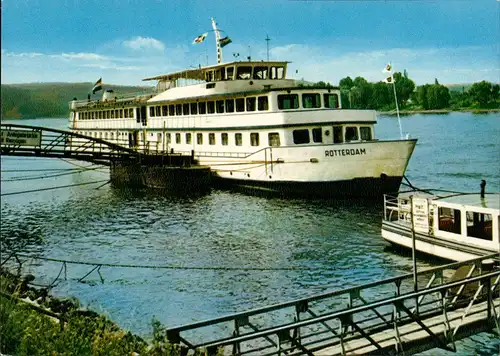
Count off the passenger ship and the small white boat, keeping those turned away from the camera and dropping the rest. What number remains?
0

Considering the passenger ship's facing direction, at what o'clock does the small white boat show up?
The small white boat is roughly at 1 o'clock from the passenger ship.

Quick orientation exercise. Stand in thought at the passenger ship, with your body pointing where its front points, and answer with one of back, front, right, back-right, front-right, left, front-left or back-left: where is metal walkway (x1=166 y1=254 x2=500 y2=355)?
front-right

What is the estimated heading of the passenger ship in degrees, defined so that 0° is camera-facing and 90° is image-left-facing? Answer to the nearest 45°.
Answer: approximately 315°
